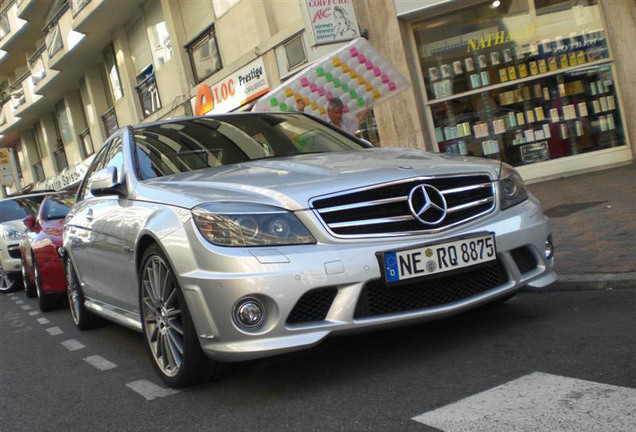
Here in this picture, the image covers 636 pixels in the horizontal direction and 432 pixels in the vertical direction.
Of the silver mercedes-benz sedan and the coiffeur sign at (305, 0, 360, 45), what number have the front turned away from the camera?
0

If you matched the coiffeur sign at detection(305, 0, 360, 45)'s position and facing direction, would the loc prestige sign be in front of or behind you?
behind

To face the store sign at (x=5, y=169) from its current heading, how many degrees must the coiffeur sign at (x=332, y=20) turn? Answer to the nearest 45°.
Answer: approximately 135° to its right

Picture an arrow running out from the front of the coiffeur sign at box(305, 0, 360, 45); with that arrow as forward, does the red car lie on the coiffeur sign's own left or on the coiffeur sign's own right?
on the coiffeur sign's own right

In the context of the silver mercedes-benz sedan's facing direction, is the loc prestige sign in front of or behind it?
behind

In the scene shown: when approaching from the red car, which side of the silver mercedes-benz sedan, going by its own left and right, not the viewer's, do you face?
back

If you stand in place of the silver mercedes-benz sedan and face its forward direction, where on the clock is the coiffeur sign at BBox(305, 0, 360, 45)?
The coiffeur sign is roughly at 8 o'clock from the silver mercedes-benz sedan.

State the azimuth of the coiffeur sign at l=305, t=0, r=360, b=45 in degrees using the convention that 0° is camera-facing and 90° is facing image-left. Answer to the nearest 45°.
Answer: approximately 0°

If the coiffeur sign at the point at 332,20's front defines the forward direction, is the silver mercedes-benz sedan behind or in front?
in front

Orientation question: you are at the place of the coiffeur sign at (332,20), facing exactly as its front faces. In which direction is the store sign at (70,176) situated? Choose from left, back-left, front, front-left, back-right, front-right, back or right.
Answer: back-right

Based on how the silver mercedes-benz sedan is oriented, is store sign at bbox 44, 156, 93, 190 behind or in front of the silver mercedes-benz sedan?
behind

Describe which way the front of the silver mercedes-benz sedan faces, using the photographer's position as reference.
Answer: facing the viewer and to the right of the viewer
